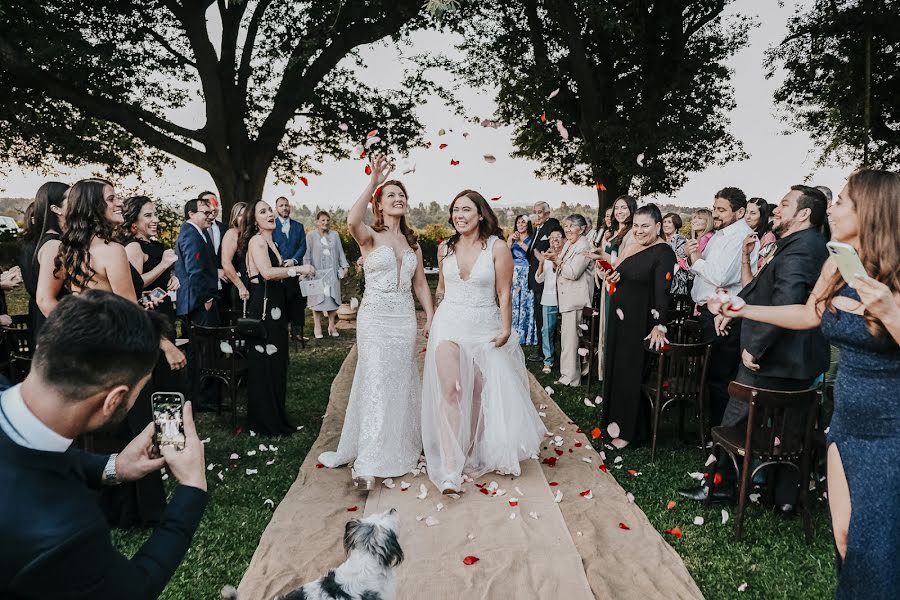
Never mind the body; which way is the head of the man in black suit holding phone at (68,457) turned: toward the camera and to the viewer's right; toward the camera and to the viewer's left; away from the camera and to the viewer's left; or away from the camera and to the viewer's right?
away from the camera and to the viewer's right

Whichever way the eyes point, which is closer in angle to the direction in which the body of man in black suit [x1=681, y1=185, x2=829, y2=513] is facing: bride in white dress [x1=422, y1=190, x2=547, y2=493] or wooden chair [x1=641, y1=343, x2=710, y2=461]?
the bride in white dress

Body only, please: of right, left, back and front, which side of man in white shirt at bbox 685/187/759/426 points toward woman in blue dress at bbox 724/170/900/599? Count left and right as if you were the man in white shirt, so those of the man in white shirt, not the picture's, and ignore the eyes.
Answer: left

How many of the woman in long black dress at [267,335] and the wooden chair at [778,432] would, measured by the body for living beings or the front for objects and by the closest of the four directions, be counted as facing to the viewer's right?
1

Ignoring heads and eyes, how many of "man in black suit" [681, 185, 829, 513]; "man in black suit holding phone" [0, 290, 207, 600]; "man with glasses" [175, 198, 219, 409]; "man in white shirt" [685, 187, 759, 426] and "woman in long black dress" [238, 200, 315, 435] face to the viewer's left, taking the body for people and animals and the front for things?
2

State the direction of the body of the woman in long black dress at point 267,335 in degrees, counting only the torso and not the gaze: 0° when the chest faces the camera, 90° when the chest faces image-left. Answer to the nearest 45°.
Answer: approximately 270°

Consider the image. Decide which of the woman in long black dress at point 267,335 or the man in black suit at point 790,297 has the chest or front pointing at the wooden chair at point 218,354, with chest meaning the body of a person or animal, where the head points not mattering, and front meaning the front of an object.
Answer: the man in black suit

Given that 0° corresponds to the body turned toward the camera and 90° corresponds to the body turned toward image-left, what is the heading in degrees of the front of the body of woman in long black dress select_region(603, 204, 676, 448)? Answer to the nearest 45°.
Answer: approximately 45°

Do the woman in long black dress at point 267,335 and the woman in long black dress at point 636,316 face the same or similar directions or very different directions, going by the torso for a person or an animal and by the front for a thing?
very different directions

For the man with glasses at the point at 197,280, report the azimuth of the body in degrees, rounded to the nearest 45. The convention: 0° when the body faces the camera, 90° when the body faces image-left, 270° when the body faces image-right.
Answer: approximately 270°

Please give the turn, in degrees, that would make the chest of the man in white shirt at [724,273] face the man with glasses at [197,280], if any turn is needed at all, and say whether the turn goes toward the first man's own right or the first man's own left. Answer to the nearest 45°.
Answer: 0° — they already face them

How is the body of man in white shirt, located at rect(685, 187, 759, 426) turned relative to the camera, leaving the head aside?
to the viewer's left

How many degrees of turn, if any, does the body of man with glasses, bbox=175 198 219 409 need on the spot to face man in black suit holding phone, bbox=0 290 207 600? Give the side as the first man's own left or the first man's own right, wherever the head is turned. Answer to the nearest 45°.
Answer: approximately 90° to the first man's own right

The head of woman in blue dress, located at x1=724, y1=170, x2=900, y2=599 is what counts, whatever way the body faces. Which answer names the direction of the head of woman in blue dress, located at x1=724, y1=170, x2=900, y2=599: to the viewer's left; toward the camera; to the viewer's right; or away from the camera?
to the viewer's left
